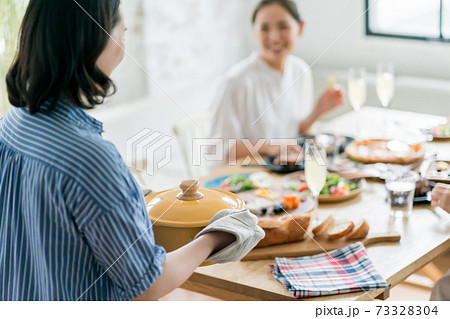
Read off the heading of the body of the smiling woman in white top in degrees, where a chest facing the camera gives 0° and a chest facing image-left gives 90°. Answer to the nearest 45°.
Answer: approximately 315°

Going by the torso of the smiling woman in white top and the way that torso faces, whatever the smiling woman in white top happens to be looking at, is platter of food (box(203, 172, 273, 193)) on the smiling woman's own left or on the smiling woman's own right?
on the smiling woman's own right

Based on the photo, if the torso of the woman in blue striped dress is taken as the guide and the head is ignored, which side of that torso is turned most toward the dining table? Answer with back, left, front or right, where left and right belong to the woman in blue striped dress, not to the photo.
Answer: front

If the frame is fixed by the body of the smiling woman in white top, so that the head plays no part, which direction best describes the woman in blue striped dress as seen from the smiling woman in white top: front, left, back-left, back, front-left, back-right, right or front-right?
front-right

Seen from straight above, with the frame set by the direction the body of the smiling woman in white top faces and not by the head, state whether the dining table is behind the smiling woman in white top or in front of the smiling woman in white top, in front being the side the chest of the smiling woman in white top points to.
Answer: in front

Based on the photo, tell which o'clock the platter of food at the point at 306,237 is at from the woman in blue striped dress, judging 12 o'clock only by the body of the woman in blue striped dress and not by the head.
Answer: The platter of food is roughly at 12 o'clock from the woman in blue striped dress.

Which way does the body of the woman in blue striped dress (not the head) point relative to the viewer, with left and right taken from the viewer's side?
facing away from the viewer and to the right of the viewer

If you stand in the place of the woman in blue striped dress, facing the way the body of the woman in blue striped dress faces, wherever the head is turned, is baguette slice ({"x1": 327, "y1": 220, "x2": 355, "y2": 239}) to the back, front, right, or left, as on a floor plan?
front

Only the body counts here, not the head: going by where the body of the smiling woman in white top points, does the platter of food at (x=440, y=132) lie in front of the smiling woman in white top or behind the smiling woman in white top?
in front

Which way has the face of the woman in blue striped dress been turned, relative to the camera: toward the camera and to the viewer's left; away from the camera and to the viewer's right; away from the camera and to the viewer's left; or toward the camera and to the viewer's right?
away from the camera and to the viewer's right

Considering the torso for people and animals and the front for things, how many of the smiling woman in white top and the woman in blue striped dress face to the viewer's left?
0

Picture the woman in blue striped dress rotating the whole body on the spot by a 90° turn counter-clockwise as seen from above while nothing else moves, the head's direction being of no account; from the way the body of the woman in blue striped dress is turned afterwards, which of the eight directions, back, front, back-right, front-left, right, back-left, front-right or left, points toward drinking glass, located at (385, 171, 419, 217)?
right
